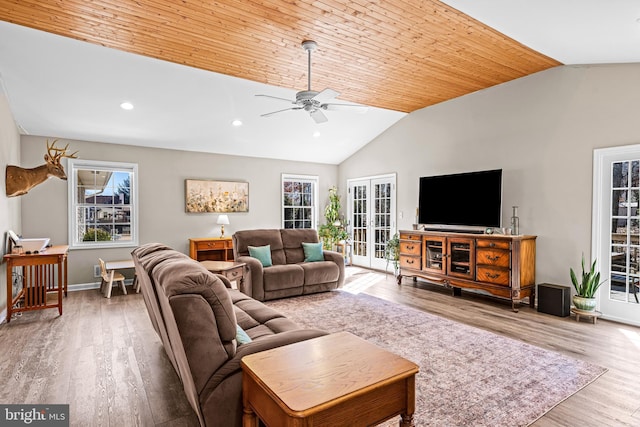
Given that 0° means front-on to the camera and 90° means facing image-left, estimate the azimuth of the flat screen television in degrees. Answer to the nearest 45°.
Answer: approximately 45°

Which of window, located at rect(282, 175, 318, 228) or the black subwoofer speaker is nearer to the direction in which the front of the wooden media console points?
the window

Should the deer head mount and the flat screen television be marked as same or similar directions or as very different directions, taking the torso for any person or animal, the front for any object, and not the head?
very different directions

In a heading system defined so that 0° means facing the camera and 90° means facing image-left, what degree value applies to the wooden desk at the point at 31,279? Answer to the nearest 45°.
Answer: approximately 270°

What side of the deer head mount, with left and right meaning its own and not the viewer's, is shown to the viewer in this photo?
right

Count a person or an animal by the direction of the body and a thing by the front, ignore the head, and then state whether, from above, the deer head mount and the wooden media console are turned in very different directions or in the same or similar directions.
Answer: very different directions

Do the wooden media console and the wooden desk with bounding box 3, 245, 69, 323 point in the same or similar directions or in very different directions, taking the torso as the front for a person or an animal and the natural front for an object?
very different directions

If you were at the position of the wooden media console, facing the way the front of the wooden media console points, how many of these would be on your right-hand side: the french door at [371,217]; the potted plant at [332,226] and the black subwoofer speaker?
2

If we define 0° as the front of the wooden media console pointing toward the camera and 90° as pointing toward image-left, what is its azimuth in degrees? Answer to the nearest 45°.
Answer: approximately 45°

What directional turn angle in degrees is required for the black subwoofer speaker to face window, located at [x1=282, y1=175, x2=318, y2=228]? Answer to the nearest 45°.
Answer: approximately 45° to its right

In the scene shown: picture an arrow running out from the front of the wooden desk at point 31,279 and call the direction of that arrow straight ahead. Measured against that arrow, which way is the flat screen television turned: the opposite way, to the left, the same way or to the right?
the opposite way
